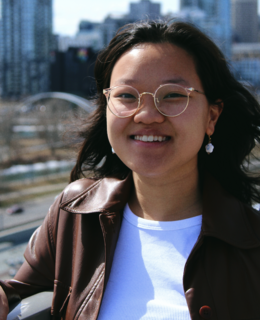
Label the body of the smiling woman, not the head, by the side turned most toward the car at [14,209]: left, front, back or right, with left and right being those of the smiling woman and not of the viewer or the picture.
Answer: back
